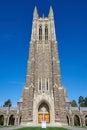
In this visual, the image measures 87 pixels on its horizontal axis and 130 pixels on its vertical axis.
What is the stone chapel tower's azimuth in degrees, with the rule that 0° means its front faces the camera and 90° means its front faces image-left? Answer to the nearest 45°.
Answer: approximately 0°
